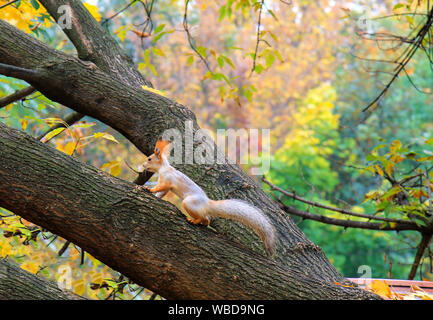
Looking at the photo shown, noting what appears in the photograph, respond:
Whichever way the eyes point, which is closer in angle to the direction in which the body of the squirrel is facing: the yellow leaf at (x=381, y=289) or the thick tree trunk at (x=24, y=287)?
the thick tree trunk

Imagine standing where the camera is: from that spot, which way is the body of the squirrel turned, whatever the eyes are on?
to the viewer's left

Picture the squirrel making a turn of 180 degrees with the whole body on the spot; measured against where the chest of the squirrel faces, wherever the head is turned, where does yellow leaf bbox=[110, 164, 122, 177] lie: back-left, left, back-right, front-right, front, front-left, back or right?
back-left

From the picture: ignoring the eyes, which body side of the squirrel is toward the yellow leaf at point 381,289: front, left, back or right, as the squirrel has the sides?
back

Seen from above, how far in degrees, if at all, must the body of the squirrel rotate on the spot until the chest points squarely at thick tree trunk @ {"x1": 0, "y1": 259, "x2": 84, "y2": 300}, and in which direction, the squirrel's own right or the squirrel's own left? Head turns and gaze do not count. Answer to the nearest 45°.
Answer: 0° — it already faces it
